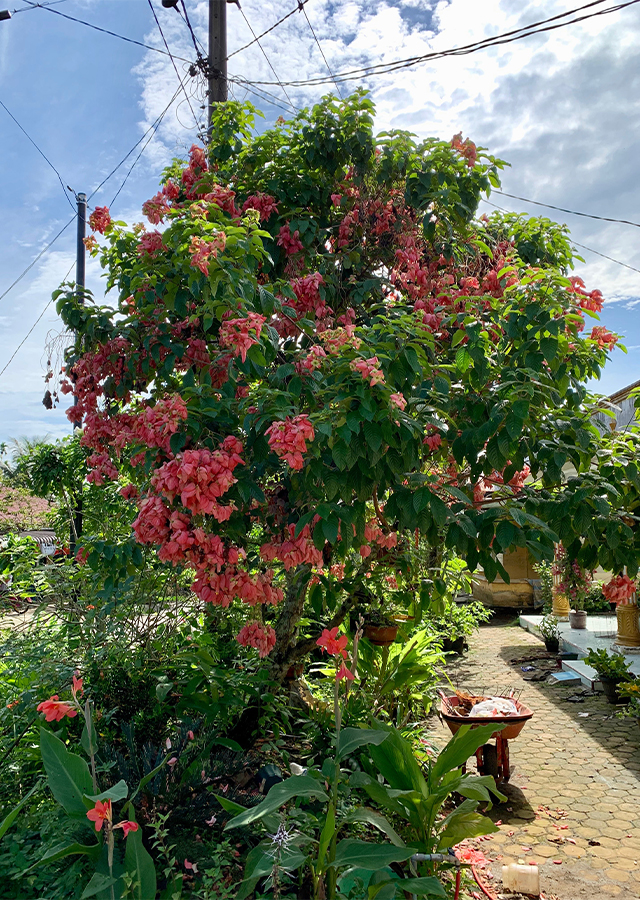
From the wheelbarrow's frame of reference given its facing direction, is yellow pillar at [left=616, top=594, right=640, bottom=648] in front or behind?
behind

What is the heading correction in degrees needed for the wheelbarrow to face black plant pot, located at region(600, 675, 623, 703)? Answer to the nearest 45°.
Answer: approximately 135° to its left

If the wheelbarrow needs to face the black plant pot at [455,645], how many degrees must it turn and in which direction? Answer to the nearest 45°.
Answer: approximately 180°

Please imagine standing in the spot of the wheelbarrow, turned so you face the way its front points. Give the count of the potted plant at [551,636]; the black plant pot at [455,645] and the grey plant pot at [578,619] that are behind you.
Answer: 3

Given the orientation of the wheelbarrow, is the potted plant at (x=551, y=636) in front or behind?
behind
